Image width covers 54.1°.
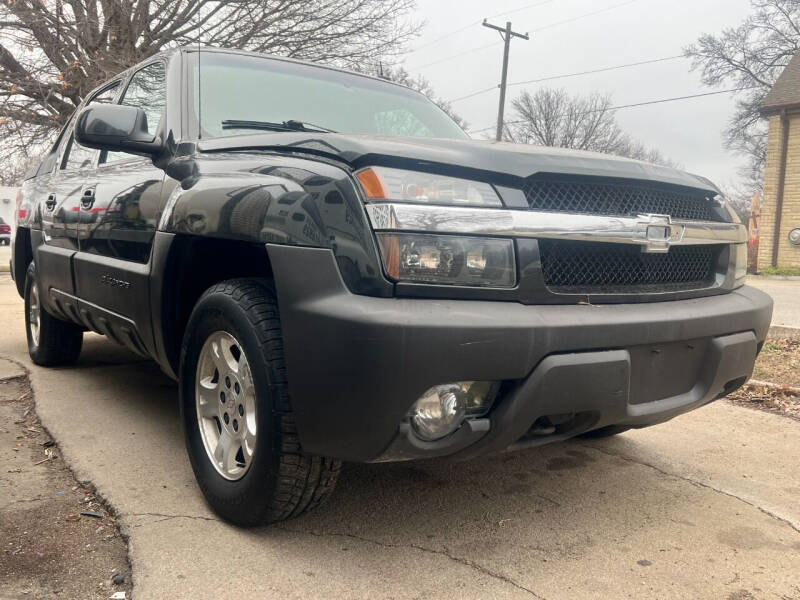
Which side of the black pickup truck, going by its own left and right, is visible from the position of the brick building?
left

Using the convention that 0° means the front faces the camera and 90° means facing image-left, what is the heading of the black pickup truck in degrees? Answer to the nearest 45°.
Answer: approximately 315°

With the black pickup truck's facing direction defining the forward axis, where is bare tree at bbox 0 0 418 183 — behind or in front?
behind

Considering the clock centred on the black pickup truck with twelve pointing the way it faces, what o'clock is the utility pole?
The utility pole is roughly at 8 o'clock from the black pickup truck.
